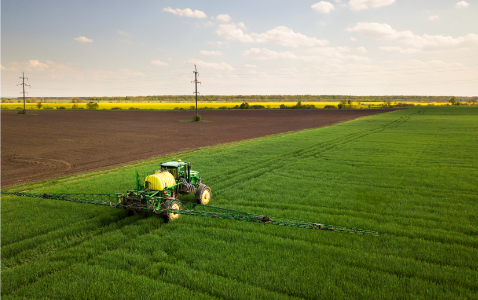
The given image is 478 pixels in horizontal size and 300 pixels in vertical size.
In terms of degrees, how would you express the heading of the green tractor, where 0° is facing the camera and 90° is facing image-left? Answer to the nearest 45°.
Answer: approximately 225°
